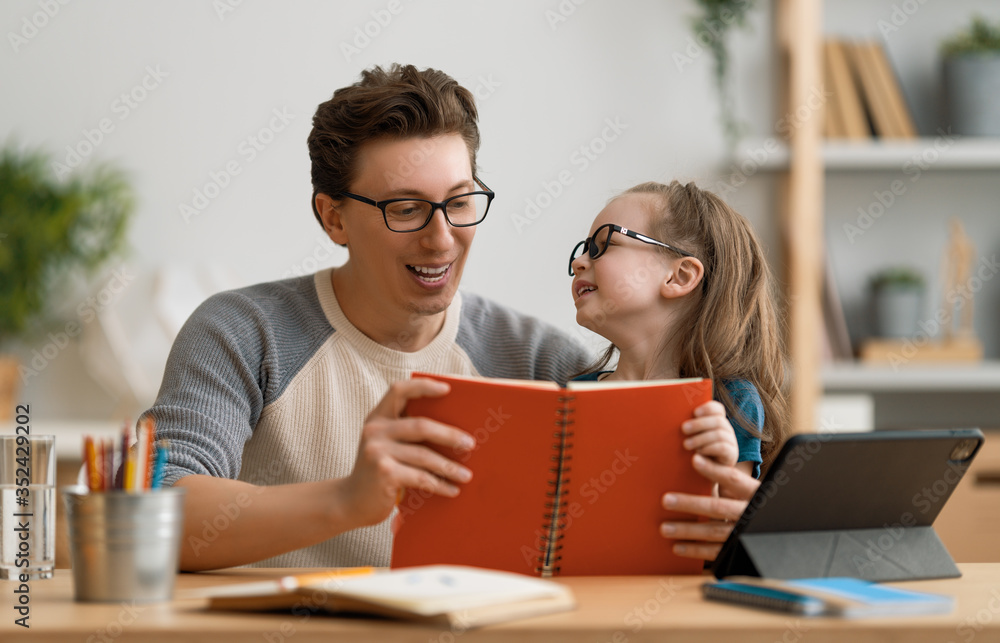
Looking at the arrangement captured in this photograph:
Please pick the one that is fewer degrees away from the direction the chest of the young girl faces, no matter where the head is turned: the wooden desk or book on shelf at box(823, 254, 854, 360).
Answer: the wooden desk

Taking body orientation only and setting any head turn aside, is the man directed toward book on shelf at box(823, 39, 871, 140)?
no

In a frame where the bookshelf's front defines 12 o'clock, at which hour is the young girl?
The young girl is roughly at 12 o'clock from the bookshelf.

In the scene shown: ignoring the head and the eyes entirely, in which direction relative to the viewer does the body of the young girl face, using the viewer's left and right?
facing the viewer and to the left of the viewer

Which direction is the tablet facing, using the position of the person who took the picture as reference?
facing away from the viewer and to the left of the viewer

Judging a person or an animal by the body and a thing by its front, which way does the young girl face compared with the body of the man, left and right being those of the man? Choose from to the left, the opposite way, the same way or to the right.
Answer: to the right

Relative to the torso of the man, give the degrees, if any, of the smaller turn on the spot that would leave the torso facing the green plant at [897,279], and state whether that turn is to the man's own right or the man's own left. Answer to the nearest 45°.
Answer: approximately 90° to the man's own left

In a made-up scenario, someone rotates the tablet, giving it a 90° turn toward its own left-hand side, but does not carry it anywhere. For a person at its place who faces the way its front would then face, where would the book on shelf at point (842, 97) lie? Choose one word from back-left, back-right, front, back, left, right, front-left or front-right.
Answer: back-right

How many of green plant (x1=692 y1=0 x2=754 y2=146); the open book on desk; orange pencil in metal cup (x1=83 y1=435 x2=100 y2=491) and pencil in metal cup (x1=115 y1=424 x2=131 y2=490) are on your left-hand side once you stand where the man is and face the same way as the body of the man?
1

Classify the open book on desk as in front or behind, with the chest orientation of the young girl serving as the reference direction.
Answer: in front

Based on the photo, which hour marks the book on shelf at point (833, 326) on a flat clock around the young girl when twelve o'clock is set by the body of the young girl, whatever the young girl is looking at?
The book on shelf is roughly at 5 o'clock from the young girl.

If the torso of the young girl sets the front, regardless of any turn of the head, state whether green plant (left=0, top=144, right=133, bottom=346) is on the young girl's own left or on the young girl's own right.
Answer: on the young girl's own right

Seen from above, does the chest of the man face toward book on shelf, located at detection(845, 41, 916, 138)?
no

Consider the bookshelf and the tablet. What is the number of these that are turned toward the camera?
1

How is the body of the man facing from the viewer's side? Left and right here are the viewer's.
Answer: facing the viewer and to the right of the viewer

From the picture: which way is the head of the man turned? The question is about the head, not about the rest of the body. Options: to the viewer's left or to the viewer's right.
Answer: to the viewer's right

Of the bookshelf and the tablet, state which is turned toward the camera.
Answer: the bookshelf

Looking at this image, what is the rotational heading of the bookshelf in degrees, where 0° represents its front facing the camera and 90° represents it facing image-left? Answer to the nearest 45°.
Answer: approximately 0°
